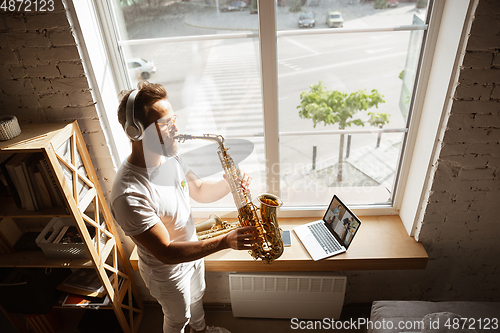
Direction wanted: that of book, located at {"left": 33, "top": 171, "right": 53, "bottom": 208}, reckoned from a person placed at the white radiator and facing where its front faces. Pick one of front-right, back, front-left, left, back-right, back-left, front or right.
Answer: right

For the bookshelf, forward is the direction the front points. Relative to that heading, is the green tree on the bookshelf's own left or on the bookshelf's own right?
on the bookshelf's own left

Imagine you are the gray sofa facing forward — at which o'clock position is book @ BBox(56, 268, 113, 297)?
The book is roughly at 2 o'clock from the gray sofa.

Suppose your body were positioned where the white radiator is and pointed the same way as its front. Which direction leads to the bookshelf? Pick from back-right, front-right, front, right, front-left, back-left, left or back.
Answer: right

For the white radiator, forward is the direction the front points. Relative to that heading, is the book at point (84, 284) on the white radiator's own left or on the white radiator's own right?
on the white radiator's own right

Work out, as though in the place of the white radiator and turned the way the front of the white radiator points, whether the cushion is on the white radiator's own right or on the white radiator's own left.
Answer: on the white radiator's own left

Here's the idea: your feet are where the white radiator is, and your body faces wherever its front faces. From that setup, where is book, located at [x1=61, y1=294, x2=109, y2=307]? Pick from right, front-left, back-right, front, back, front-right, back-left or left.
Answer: right

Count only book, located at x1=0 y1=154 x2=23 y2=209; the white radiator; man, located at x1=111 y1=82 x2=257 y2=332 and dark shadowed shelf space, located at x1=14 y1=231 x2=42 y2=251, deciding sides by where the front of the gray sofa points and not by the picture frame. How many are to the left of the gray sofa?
0

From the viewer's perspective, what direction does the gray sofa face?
toward the camera

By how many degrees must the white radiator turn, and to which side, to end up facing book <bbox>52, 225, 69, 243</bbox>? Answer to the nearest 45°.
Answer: approximately 90° to its right

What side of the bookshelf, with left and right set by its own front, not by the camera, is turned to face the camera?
front

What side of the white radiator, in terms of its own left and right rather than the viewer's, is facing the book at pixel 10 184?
right

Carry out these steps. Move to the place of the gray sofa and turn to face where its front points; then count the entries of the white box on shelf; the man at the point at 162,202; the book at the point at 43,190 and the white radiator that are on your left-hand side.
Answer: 0

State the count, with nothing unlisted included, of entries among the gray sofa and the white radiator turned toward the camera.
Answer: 2

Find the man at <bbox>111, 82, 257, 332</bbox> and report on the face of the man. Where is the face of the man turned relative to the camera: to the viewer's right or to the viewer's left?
to the viewer's right

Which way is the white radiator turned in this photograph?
toward the camera
